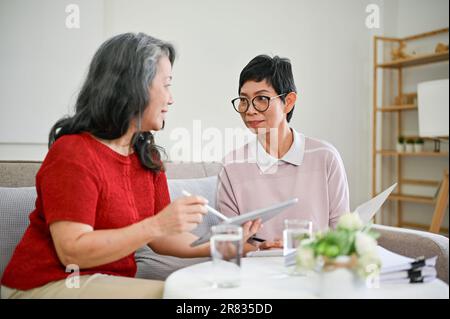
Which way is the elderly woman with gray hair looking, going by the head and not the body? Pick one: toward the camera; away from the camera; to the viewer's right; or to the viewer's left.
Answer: to the viewer's right

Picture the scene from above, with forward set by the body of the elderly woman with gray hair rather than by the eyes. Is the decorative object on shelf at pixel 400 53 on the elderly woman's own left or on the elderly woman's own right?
on the elderly woman's own left

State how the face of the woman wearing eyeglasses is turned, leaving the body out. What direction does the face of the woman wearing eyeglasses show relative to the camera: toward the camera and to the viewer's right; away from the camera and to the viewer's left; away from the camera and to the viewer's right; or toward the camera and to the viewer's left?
toward the camera and to the viewer's left

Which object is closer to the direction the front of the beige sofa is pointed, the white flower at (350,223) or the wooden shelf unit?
the white flower

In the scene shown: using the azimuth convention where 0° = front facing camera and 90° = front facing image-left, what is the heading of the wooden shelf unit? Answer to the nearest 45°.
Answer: approximately 45°

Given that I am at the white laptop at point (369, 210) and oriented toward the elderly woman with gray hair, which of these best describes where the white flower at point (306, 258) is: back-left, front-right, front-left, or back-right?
front-left

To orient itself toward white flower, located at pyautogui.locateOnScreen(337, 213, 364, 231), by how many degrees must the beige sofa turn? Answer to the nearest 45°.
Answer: approximately 45° to its left

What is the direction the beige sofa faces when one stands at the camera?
facing the viewer

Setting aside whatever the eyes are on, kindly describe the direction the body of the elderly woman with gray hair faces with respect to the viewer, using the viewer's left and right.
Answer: facing the viewer and to the right of the viewer

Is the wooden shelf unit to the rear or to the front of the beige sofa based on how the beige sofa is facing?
to the rear

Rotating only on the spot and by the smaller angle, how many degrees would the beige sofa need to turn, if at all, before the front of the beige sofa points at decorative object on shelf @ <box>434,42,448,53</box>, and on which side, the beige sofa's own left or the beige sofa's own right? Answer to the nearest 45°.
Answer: approximately 135° to the beige sofa's own left
